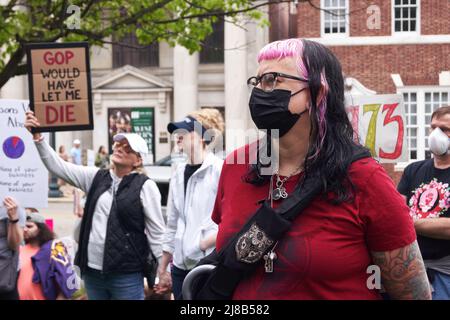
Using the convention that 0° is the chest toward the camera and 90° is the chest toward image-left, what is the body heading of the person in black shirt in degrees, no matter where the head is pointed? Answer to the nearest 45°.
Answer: approximately 45°

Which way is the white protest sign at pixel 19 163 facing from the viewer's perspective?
toward the camera

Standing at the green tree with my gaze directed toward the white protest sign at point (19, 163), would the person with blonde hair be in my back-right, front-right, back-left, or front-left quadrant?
front-left

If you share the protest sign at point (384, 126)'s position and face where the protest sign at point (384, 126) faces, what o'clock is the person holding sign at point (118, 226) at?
The person holding sign is roughly at 2 o'clock from the protest sign.

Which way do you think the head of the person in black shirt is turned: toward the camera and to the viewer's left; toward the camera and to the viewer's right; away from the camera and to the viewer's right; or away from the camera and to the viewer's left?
toward the camera and to the viewer's left

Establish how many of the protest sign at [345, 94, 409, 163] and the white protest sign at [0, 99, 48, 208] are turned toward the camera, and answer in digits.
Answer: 2

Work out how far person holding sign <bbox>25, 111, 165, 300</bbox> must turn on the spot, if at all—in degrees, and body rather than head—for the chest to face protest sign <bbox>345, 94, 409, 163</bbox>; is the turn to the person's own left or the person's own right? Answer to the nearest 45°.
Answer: approximately 135° to the person's own left

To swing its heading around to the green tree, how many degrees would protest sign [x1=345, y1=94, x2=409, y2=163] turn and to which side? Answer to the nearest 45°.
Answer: approximately 90° to its right

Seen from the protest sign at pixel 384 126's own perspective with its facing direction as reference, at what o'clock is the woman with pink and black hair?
The woman with pink and black hair is roughly at 12 o'clock from the protest sign.

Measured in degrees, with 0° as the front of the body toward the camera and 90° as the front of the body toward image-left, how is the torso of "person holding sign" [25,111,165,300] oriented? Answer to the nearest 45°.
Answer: approximately 45°

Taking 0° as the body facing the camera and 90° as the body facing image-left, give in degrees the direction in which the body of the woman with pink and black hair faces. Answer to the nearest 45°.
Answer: approximately 45°

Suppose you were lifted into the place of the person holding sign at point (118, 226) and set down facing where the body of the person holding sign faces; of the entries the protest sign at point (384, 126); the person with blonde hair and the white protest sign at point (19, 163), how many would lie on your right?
1

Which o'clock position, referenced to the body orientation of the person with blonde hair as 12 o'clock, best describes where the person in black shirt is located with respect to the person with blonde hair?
The person in black shirt is roughly at 8 o'clock from the person with blonde hair.

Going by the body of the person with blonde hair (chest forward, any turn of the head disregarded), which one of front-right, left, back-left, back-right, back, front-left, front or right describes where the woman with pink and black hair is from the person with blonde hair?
front-left
